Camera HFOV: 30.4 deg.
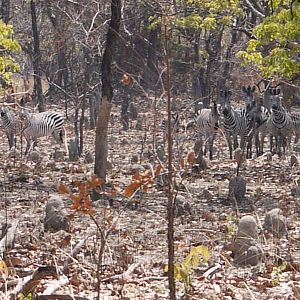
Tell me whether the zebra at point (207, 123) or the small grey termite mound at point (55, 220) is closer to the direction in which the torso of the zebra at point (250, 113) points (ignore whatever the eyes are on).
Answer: the small grey termite mound

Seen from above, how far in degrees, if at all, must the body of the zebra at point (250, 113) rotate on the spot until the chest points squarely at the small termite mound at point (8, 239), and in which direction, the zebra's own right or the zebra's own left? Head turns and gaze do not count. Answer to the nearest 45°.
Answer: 0° — it already faces it

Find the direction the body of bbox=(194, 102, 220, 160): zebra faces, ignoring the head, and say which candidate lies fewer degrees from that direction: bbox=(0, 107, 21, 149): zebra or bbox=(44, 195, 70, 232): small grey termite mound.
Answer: the small grey termite mound

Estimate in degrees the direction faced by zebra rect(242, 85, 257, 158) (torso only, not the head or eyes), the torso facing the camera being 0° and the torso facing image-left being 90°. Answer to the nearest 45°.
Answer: approximately 0°

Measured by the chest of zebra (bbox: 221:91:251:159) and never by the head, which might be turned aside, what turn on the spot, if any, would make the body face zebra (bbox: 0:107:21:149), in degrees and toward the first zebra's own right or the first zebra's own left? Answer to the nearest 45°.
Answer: approximately 45° to the first zebra's own right

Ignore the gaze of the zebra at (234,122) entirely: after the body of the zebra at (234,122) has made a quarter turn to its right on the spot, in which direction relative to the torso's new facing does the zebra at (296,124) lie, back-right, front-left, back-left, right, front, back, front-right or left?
back-right

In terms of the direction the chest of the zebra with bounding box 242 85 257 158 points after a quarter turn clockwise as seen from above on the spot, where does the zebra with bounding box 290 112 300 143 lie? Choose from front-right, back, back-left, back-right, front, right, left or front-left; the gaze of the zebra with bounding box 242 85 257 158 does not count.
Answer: back

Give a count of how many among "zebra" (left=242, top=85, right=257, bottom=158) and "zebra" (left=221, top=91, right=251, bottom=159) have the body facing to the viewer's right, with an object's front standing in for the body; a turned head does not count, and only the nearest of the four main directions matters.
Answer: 0
